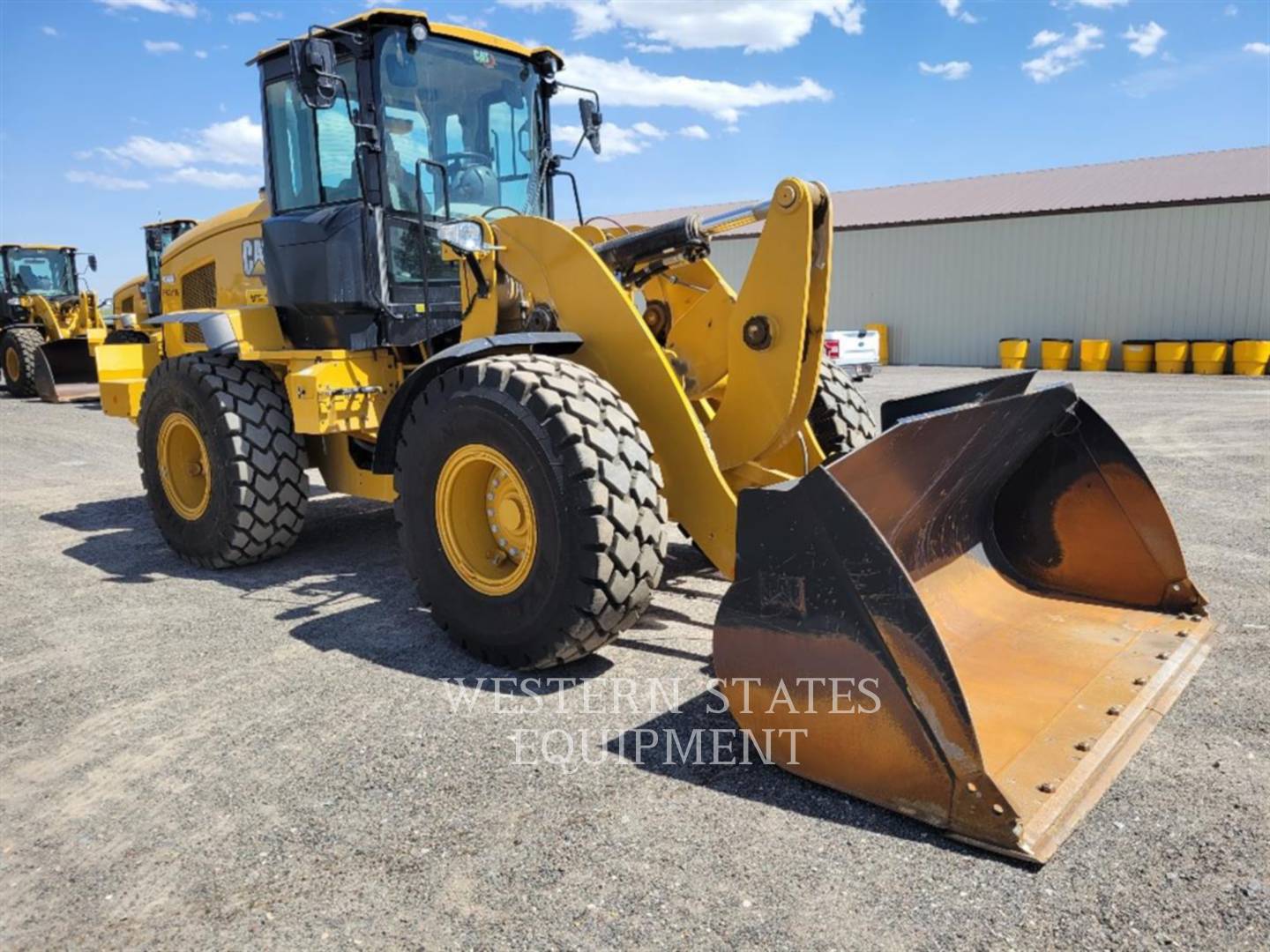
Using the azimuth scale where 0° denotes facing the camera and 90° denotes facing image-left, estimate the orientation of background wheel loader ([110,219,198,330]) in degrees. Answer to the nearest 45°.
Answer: approximately 315°

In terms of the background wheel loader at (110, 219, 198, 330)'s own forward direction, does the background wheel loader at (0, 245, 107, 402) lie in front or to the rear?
to the rear

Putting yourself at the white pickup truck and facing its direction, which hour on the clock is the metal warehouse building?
The metal warehouse building is roughly at 1 o'clock from the white pickup truck.

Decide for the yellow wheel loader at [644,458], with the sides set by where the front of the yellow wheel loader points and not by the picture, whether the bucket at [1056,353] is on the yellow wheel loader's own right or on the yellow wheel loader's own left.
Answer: on the yellow wheel loader's own left

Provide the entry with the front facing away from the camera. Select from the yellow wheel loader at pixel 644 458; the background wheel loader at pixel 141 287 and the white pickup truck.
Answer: the white pickup truck

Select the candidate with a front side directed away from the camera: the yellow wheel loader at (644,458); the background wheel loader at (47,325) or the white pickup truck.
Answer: the white pickup truck

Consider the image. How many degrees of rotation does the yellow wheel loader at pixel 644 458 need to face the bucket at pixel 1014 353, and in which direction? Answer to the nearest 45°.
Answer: approximately 90° to its left

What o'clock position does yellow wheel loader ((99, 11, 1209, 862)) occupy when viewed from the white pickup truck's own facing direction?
The yellow wheel loader is roughly at 6 o'clock from the white pickup truck.

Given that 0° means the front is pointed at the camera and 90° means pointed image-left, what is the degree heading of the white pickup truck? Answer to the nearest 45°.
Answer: approximately 180°

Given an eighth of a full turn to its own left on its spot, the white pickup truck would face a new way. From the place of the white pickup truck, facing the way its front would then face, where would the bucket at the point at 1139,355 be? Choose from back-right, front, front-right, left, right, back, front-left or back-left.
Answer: right

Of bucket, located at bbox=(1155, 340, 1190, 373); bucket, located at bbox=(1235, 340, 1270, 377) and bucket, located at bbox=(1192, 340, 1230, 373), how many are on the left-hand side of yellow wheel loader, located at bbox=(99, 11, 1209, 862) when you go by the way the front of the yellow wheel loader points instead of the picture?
3

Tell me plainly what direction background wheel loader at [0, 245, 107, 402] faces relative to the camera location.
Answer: facing the viewer and to the right of the viewer

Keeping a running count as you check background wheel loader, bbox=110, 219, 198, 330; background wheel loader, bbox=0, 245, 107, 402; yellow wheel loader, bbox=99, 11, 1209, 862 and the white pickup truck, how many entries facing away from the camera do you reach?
1

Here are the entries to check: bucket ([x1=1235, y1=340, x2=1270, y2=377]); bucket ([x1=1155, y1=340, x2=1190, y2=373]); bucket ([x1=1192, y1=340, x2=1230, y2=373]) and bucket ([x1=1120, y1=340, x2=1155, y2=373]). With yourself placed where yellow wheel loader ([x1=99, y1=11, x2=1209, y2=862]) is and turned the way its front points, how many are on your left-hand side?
4
